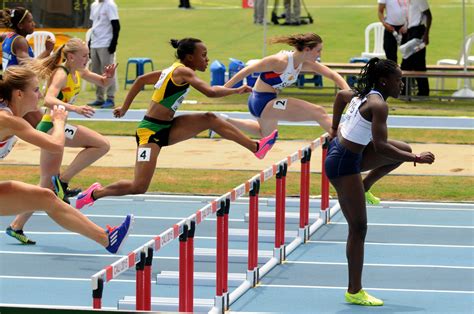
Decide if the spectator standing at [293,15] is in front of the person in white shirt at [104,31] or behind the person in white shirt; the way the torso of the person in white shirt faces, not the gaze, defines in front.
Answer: behind
